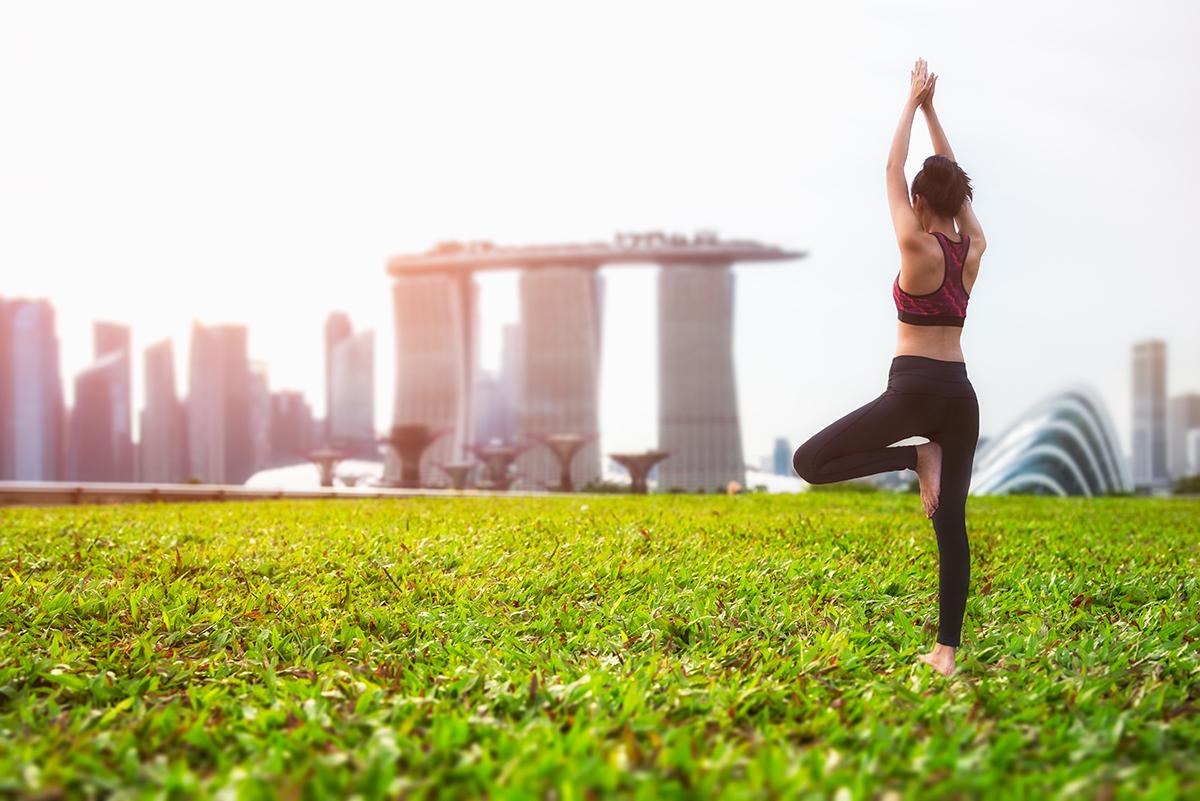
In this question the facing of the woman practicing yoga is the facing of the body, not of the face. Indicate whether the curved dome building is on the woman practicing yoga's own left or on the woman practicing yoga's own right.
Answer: on the woman practicing yoga's own right

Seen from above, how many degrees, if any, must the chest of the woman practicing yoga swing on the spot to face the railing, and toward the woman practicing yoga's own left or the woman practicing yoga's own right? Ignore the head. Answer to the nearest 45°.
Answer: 0° — they already face it

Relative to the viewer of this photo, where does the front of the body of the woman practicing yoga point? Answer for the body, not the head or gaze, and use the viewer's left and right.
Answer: facing away from the viewer and to the left of the viewer
